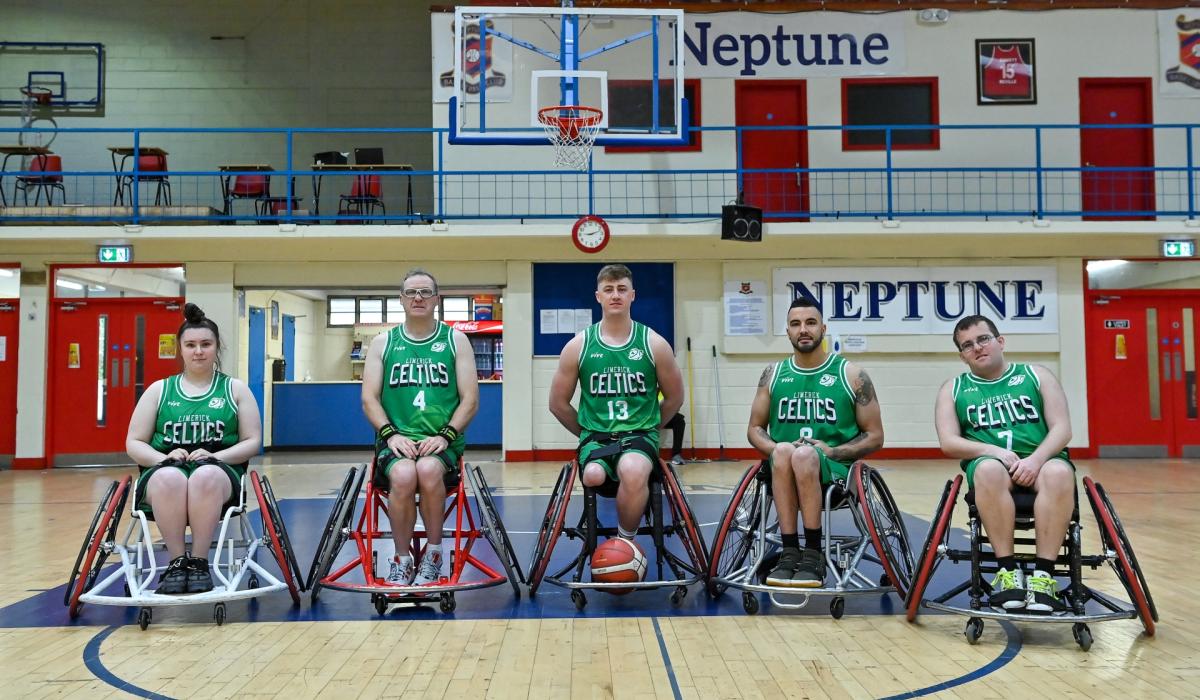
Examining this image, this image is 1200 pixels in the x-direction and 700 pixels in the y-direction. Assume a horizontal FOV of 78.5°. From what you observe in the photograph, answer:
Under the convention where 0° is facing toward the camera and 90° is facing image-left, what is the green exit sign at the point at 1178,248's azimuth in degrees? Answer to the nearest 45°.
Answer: approximately 0°

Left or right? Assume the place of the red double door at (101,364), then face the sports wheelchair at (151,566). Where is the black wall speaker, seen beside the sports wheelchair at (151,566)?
left

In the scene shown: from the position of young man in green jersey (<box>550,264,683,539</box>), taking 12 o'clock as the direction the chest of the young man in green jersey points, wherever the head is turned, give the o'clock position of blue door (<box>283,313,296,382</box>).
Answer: The blue door is roughly at 5 o'clock from the young man in green jersey.

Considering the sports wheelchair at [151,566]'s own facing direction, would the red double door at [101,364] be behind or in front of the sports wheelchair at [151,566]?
behind

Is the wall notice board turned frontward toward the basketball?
yes

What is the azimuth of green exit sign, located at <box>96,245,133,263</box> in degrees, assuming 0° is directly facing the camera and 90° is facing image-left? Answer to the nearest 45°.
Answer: approximately 0°

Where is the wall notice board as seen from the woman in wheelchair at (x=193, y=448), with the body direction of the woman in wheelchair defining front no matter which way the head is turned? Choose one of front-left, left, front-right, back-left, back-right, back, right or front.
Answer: back-left

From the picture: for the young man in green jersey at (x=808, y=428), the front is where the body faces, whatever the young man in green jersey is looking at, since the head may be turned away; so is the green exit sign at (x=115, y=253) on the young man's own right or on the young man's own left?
on the young man's own right

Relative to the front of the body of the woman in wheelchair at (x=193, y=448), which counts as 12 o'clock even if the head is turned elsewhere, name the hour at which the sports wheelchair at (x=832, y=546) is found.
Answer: The sports wheelchair is roughly at 10 o'clock from the woman in wheelchair.

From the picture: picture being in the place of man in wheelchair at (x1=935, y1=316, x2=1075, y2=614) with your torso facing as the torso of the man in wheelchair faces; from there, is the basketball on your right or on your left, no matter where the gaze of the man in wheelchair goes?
on your right

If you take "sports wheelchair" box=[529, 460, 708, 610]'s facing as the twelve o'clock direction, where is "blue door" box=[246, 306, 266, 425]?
The blue door is roughly at 5 o'clock from the sports wheelchair.
